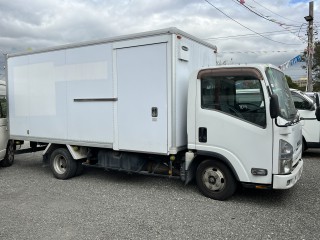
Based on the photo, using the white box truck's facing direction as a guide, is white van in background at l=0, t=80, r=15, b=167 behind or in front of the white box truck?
behind

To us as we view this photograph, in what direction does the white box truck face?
facing the viewer and to the right of the viewer
